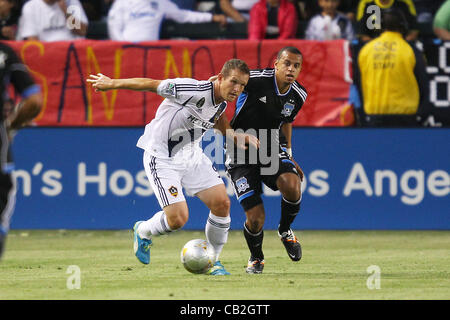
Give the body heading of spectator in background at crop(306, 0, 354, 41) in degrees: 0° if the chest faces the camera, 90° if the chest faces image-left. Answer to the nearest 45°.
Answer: approximately 0°

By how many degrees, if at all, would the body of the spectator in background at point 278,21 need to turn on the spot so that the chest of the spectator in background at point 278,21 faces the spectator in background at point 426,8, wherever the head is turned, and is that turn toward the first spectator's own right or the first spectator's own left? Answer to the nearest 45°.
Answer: approximately 135° to the first spectator's own left

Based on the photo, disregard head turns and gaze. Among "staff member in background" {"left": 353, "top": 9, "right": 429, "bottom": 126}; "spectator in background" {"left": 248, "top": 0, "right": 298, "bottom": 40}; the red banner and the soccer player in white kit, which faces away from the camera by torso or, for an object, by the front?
"staff member in background" {"left": 353, "top": 9, "right": 429, "bottom": 126}

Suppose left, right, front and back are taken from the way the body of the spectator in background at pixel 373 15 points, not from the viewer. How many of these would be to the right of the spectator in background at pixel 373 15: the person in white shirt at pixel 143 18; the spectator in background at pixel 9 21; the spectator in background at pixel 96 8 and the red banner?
4

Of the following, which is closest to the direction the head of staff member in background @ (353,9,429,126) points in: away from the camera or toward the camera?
away from the camera

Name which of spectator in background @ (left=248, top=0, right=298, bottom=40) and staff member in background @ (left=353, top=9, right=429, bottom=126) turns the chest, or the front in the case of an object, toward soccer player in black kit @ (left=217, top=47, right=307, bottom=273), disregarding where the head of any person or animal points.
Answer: spectator in background @ (left=248, top=0, right=298, bottom=40)

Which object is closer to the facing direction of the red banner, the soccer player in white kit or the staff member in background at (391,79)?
the soccer player in white kit

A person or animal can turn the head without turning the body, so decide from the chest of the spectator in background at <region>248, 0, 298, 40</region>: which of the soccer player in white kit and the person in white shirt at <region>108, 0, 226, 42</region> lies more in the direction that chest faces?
the soccer player in white kit

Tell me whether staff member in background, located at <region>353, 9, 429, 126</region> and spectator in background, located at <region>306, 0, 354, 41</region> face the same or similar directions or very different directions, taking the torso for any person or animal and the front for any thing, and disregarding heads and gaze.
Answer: very different directions
